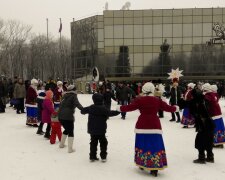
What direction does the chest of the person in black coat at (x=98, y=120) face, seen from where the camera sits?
away from the camera

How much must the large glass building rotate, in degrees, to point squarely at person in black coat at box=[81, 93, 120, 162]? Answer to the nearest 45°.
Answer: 0° — it already faces them

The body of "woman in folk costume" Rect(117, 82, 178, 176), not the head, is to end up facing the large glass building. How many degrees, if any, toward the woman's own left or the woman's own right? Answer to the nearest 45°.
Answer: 0° — they already face it

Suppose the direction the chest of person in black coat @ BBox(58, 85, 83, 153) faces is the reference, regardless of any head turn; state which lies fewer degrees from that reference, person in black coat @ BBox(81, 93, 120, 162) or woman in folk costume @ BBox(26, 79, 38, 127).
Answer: the woman in folk costume

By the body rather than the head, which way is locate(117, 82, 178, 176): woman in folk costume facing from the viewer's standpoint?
away from the camera

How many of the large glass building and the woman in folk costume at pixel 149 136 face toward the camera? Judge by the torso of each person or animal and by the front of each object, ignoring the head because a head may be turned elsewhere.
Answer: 1

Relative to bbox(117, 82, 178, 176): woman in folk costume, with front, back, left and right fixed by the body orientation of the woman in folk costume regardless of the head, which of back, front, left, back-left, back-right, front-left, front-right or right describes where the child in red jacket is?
front-left

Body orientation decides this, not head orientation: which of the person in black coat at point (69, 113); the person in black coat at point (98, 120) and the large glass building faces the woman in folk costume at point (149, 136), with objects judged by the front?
the large glass building

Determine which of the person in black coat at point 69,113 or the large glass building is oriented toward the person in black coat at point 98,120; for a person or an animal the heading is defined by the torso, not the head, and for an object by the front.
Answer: the large glass building

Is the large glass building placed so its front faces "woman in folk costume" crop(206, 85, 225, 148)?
yes

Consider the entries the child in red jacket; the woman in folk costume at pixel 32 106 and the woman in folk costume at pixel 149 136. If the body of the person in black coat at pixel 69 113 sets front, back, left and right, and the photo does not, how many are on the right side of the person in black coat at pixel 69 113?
1

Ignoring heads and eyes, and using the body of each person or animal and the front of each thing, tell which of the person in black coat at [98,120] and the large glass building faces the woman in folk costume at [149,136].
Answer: the large glass building

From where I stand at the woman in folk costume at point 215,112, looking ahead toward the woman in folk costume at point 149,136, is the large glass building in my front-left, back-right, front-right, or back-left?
back-right
